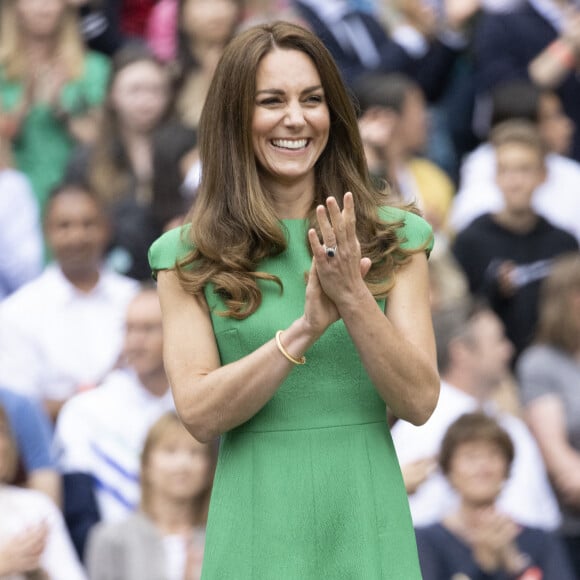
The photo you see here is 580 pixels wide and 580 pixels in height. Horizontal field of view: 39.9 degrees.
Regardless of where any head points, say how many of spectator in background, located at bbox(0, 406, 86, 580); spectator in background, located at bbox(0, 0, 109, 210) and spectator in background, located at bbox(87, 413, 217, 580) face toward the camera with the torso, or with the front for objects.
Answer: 3

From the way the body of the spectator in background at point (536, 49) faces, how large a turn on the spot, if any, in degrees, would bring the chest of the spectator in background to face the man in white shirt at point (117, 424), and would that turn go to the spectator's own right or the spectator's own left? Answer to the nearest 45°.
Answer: approximately 90° to the spectator's own right

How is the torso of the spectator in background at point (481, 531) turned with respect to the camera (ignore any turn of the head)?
toward the camera

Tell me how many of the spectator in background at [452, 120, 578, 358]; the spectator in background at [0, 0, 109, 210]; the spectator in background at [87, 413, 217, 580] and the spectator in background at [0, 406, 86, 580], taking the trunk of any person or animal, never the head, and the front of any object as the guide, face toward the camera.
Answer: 4

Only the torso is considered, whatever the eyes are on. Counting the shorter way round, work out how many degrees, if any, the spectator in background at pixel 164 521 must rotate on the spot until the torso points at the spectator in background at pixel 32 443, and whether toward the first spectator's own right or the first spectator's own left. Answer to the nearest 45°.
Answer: approximately 90° to the first spectator's own right

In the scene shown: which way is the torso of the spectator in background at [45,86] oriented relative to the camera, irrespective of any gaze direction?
toward the camera

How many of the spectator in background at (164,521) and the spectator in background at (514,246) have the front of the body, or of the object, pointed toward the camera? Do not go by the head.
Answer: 2

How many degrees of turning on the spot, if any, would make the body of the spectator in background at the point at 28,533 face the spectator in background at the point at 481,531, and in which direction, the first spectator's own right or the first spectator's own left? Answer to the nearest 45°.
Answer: approximately 90° to the first spectator's own left
